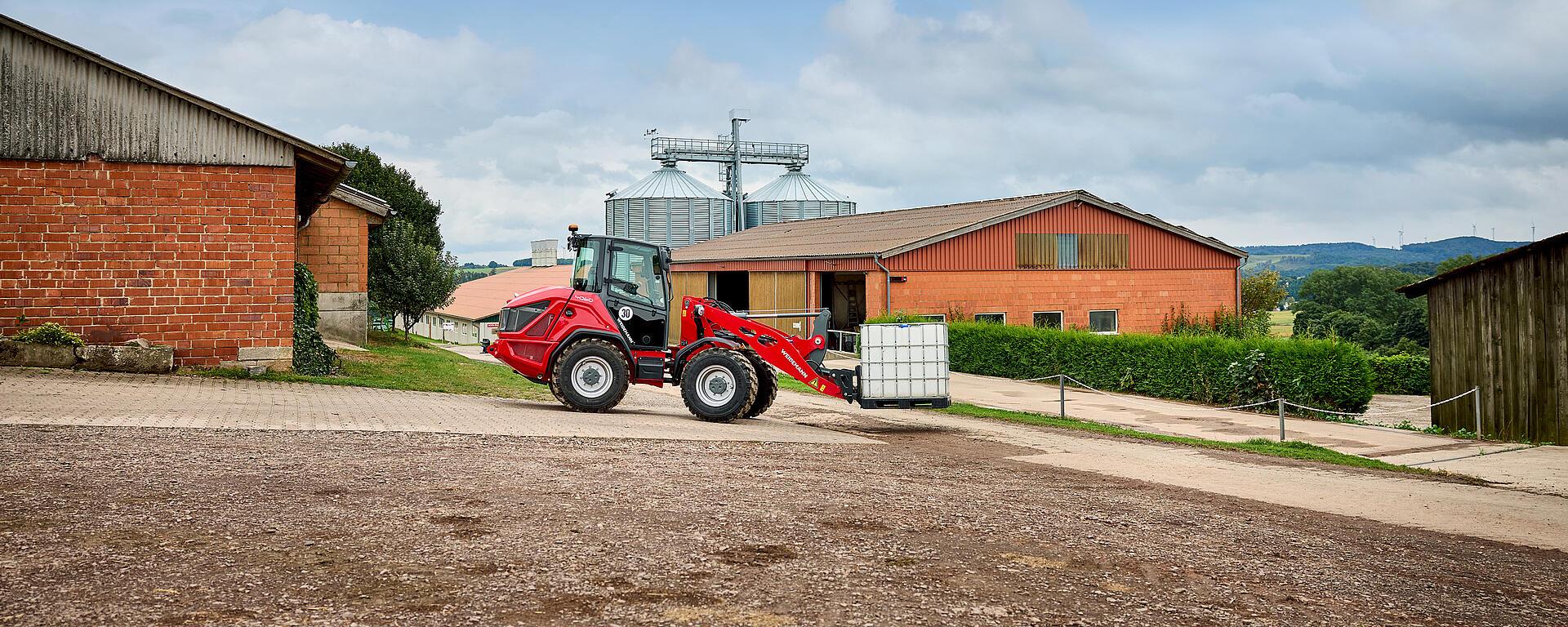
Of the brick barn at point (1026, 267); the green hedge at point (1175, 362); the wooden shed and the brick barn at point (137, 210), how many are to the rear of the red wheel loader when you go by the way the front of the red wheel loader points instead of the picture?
1

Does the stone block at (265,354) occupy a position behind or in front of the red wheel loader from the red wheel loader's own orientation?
behind

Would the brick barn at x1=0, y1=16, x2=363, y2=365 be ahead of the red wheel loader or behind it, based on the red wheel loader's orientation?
behind

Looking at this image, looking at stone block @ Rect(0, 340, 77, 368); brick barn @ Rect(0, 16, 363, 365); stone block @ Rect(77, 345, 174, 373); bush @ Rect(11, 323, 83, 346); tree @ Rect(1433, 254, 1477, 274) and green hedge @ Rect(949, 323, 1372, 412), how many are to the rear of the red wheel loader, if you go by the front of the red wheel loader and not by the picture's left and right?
4

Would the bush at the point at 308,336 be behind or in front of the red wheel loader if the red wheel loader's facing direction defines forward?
behind

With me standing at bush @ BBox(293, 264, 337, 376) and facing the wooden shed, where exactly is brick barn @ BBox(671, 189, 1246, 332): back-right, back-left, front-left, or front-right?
front-left

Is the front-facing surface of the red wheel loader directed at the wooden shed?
yes

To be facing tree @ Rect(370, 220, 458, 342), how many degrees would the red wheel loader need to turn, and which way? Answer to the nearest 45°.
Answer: approximately 135° to its left

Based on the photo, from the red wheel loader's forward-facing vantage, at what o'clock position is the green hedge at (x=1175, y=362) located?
The green hedge is roughly at 11 o'clock from the red wheel loader.

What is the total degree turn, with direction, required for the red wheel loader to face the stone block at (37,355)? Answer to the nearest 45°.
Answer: approximately 180°

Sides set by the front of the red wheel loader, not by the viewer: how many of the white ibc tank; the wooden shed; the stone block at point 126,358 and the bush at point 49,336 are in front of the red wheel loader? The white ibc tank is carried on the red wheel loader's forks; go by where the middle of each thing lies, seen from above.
2

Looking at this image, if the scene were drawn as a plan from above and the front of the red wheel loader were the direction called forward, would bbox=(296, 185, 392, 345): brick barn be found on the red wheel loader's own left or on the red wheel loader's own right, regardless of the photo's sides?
on the red wheel loader's own left

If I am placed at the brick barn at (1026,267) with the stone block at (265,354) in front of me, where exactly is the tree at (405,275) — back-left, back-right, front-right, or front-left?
front-right

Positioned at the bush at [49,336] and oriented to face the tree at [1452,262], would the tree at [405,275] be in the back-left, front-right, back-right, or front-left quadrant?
front-left

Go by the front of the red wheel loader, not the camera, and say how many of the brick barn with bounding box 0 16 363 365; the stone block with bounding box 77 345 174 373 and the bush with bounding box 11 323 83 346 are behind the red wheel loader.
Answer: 3

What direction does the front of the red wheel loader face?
to the viewer's right

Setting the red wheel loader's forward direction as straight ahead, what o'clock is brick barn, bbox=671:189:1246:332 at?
The brick barn is roughly at 10 o'clock from the red wheel loader.

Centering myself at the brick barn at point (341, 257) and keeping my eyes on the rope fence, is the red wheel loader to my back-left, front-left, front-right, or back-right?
front-right

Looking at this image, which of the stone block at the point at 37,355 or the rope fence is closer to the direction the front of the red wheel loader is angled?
the rope fence
